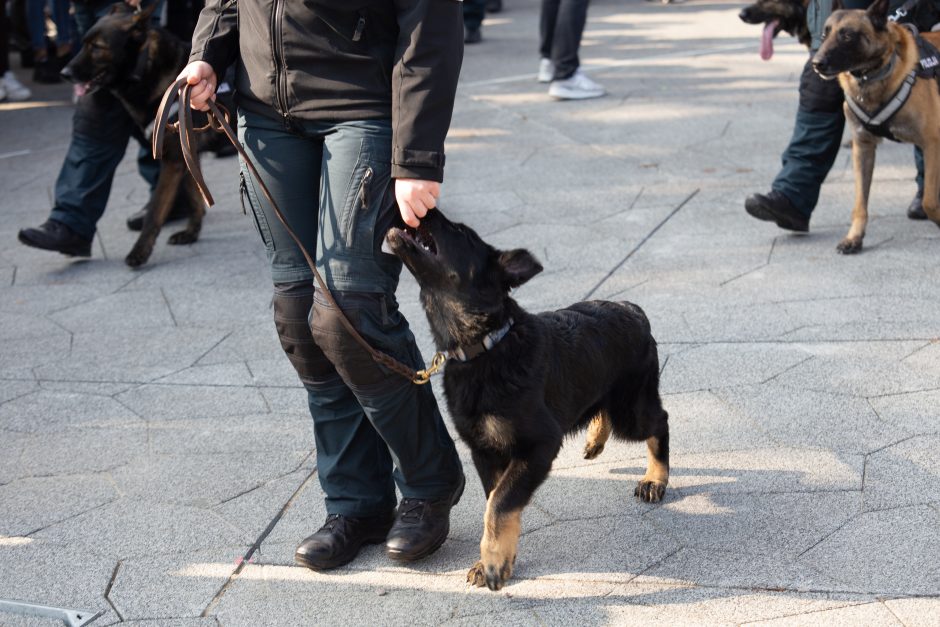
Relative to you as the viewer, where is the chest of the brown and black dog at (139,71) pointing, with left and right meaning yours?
facing the viewer and to the left of the viewer

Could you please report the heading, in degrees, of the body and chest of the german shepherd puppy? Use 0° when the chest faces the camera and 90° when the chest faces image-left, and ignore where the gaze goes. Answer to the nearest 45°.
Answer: approximately 45°

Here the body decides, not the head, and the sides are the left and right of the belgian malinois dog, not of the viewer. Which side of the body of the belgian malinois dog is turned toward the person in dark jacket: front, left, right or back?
front

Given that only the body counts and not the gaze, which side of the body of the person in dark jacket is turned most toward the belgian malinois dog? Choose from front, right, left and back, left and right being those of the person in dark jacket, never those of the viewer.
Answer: back

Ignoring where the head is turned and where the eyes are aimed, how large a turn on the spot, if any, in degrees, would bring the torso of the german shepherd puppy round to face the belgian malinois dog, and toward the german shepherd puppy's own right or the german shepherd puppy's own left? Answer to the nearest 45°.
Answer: approximately 180°

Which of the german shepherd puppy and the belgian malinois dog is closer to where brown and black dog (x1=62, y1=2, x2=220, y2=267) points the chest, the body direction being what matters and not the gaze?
the german shepherd puppy

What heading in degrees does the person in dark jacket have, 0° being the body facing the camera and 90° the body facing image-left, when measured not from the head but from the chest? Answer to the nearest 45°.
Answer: approximately 45°
